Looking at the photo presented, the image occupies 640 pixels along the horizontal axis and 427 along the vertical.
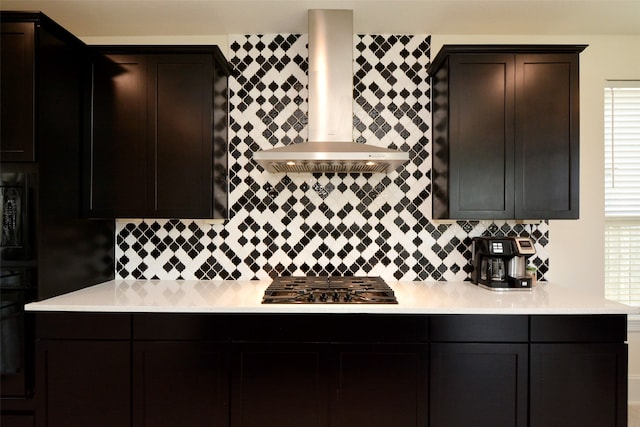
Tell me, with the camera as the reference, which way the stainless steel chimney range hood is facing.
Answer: facing the viewer

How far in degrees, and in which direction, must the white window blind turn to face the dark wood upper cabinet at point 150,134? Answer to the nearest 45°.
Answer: approximately 45° to its right

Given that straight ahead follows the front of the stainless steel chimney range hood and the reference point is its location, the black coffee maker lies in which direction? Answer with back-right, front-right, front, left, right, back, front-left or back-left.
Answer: left

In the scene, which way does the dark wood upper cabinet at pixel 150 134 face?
toward the camera

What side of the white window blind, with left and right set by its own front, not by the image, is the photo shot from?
front

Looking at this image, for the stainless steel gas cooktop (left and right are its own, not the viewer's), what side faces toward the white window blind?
left

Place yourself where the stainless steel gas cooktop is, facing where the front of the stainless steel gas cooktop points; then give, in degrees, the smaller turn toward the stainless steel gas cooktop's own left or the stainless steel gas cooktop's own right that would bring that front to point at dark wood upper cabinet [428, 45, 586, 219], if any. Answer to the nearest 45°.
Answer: approximately 90° to the stainless steel gas cooktop's own left
